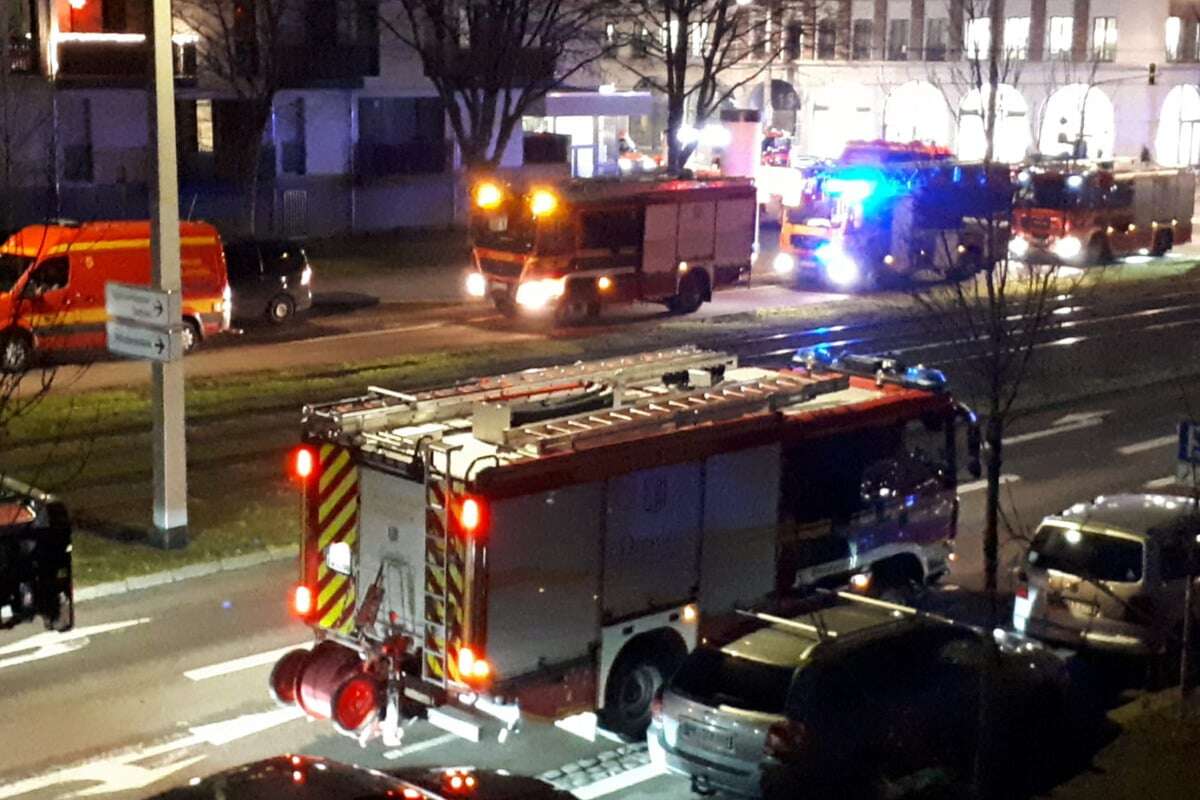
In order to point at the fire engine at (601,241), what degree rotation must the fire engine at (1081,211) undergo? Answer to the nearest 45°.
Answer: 0° — it already faces it

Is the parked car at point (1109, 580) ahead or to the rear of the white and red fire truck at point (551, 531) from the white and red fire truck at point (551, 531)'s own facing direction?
ahead

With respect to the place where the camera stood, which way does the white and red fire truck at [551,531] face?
facing away from the viewer and to the right of the viewer

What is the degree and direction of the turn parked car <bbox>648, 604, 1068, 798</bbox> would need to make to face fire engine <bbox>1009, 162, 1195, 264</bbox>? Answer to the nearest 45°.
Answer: approximately 45° to its left

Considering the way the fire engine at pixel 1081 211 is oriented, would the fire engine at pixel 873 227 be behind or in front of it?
in front

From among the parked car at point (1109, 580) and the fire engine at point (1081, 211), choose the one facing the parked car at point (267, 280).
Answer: the fire engine

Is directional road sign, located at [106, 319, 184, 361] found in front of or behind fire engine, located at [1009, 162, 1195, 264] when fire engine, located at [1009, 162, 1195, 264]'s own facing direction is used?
in front

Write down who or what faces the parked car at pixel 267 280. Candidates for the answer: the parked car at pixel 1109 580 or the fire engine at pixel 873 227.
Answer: the fire engine

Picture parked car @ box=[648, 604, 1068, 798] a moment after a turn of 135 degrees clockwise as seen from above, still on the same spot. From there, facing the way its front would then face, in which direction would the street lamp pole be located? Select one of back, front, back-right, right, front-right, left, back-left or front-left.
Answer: back-right

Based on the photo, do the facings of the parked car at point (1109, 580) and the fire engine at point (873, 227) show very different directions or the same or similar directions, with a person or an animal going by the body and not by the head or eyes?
very different directions

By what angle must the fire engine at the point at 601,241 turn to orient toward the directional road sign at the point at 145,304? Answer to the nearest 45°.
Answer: approximately 45° to its left

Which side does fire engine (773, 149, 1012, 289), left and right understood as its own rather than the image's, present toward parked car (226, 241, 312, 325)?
front

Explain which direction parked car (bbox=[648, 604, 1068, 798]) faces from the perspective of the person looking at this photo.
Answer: facing away from the viewer and to the right of the viewer

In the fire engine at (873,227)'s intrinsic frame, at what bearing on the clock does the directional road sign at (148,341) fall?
The directional road sign is roughly at 11 o'clock from the fire engine.
